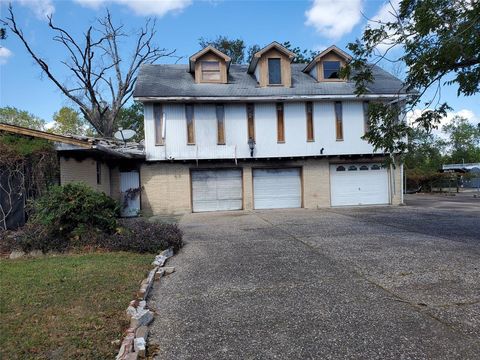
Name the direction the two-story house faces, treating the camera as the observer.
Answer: facing the viewer

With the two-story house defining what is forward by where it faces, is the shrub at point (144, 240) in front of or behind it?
in front

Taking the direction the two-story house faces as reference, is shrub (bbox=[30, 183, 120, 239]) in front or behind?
in front

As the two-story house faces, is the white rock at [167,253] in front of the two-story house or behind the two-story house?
in front

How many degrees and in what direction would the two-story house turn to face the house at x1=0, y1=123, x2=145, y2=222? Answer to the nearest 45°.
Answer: approximately 45° to its right

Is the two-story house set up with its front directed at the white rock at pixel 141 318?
yes

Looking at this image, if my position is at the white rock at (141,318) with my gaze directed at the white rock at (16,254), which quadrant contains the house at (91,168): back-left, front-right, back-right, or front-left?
front-right

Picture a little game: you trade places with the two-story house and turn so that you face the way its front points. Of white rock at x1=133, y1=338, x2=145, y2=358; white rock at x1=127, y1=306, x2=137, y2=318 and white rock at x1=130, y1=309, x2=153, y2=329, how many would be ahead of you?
3

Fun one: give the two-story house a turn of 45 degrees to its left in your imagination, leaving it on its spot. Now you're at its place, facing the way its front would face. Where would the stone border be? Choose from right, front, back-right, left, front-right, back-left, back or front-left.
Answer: front-right

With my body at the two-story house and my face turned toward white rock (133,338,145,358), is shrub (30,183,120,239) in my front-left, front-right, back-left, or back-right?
front-right

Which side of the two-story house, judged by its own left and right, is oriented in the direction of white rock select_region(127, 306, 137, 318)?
front

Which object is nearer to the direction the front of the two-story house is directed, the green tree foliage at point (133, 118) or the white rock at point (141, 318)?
the white rock

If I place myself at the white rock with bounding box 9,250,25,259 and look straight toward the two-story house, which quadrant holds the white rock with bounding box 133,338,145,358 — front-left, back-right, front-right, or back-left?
back-right

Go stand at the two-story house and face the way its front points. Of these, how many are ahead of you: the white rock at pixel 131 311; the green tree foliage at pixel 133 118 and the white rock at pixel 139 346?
2
